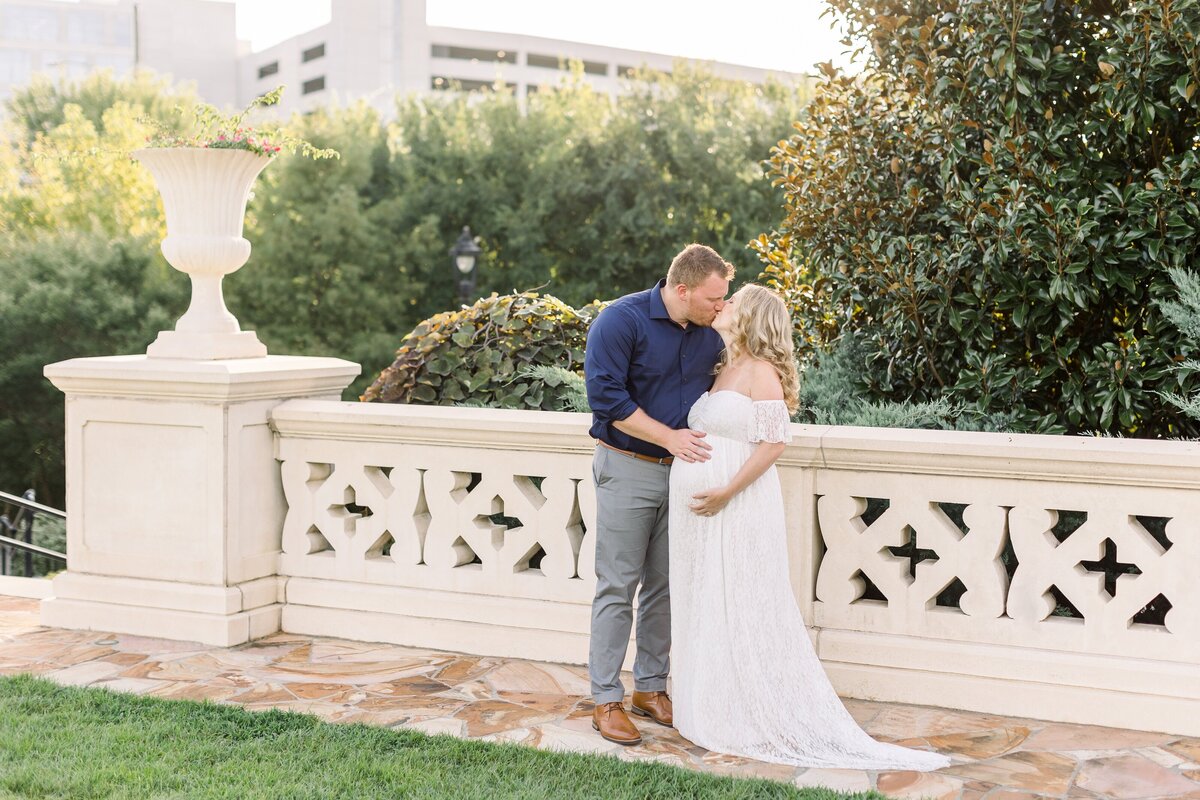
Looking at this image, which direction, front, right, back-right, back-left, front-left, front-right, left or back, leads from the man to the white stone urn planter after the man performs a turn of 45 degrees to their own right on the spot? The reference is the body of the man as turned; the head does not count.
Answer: back-right

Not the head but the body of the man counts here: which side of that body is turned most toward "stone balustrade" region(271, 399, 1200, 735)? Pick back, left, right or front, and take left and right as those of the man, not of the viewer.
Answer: left

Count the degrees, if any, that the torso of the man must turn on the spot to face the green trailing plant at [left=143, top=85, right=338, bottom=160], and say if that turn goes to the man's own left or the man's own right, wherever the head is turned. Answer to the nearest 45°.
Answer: approximately 180°

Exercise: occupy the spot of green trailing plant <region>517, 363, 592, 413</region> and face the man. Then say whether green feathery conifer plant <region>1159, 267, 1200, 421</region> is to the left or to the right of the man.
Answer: left

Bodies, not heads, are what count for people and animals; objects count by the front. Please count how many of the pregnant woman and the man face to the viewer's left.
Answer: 1

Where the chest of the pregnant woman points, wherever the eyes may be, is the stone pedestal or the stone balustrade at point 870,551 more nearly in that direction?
the stone pedestal

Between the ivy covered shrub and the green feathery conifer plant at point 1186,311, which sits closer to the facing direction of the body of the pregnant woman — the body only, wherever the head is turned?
the ivy covered shrub

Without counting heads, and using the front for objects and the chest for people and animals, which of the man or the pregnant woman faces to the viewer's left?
the pregnant woman

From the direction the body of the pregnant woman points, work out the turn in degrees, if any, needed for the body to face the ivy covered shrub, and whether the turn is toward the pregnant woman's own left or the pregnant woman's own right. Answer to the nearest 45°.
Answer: approximately 45° to the pregnant woman's own right

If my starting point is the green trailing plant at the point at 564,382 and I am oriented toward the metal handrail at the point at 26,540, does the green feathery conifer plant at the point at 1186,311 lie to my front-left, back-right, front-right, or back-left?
back-right

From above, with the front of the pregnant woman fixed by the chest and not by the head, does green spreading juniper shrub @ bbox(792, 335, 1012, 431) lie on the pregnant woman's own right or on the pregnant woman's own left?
on the pregnant woman's own right

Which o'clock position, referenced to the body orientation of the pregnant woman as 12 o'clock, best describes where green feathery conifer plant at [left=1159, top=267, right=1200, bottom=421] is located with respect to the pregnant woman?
The green feathery conifer plant is roughly at 5 o'clock from the pregnant woman.

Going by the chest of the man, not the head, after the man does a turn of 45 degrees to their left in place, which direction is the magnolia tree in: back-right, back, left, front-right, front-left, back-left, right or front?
front-left

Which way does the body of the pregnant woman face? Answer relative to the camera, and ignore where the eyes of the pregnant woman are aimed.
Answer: to the viewer's left

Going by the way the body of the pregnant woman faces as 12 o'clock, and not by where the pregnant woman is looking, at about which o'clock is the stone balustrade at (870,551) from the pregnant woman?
The stone balustrade is roughly at 4 o'clock from the pregnant woman.
